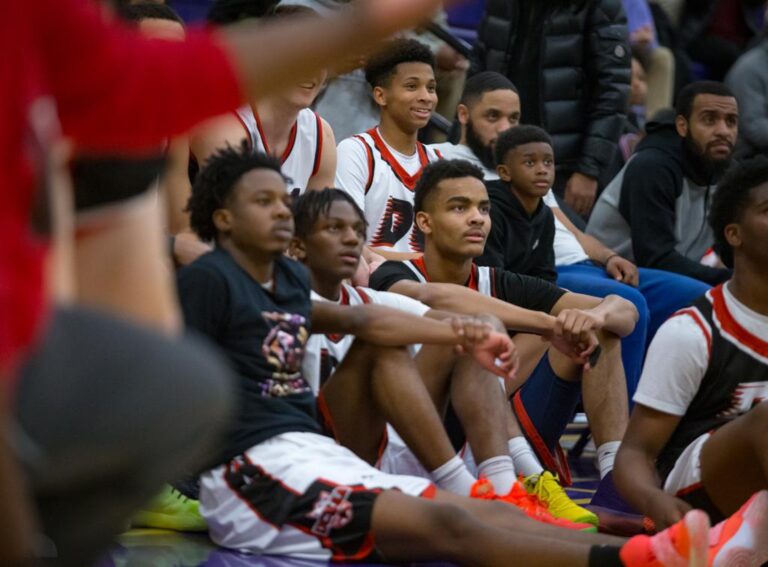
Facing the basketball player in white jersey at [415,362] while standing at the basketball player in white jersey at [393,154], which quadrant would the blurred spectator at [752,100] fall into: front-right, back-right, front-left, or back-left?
back-left

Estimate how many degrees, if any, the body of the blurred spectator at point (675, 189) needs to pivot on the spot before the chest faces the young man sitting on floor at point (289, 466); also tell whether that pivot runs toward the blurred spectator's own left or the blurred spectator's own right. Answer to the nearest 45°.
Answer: approximately 45° to the blurred spectator's own right

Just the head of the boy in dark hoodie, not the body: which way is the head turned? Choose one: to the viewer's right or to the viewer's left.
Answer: to the viewer's right

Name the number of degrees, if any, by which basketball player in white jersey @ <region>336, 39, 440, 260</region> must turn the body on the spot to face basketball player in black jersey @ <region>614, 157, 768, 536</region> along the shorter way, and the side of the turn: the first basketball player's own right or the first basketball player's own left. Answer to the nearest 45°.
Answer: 0° — they already face them

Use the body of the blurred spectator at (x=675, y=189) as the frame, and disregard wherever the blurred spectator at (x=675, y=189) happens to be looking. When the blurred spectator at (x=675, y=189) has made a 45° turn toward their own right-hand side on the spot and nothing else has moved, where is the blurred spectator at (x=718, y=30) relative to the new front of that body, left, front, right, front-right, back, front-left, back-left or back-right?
back

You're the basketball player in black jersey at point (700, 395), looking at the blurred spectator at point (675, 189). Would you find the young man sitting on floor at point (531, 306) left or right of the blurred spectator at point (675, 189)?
left

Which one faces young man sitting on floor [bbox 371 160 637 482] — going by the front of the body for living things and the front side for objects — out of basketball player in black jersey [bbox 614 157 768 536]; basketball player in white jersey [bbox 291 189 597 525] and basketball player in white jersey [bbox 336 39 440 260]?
basketball player in white jersey [bbox 336 39 440 260]

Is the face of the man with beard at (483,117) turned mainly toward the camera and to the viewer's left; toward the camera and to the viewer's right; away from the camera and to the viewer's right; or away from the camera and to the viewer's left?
toward the camera and to the viewer's right

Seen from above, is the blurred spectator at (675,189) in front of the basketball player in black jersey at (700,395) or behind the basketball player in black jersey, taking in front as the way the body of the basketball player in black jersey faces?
behind

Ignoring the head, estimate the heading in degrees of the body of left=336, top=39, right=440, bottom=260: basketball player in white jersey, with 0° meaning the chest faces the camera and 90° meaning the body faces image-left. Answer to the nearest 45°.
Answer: approximately 315°
